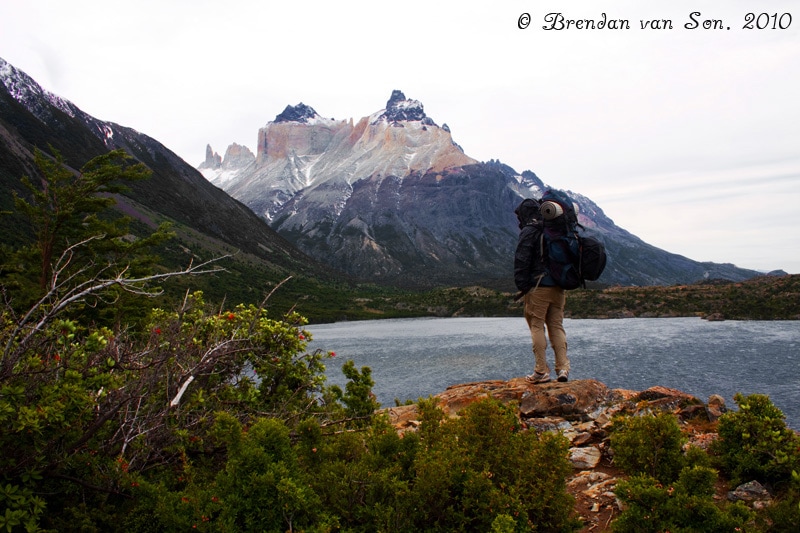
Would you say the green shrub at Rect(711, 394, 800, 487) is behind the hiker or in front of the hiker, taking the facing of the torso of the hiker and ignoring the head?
behind

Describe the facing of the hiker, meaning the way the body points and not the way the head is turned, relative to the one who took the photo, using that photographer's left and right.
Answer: facing away from the viewer and to the left of the viewer

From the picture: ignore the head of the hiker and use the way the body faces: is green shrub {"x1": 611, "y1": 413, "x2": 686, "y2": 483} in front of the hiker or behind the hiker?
behind

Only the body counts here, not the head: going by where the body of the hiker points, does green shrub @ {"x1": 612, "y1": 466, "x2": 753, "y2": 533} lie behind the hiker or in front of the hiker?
behind

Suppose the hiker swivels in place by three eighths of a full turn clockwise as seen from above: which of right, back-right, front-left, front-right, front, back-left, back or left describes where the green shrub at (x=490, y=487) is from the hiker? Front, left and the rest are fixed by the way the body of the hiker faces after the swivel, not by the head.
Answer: right
